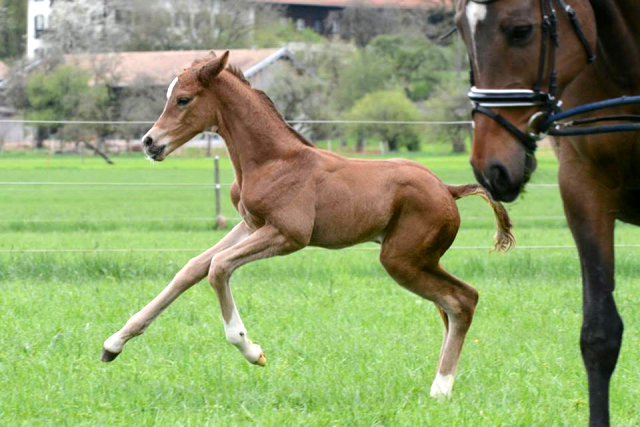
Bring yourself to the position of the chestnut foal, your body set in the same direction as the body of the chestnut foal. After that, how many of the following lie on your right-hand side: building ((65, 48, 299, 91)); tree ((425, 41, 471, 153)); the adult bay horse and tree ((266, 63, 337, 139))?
3

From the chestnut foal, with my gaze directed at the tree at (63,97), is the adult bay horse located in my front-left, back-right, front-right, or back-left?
back-right

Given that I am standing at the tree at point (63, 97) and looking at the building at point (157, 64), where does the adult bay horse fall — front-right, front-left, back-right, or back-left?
back-right

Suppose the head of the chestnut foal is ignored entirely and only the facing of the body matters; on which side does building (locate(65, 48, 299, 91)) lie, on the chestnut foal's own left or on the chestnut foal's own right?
on the chestnut foal's own right

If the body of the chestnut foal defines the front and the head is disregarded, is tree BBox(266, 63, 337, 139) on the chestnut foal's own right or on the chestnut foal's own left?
on the chestnut foal's own right

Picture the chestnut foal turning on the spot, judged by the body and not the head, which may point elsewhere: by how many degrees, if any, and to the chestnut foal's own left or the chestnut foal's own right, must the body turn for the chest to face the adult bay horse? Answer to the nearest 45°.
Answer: approximately 135° to the chestnut foal's own left

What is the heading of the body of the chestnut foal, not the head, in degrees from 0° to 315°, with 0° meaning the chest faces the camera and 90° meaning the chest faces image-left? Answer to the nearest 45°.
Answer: approximately 90°

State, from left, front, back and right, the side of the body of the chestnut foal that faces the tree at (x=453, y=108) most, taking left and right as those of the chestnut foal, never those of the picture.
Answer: right

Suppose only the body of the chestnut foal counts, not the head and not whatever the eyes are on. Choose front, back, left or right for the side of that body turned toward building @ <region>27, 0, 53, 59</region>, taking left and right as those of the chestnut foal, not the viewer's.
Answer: right

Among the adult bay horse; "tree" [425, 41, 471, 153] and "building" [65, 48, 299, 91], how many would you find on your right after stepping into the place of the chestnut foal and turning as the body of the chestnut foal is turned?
2

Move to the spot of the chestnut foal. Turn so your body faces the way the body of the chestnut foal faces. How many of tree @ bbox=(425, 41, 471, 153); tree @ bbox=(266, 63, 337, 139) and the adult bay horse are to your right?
2
